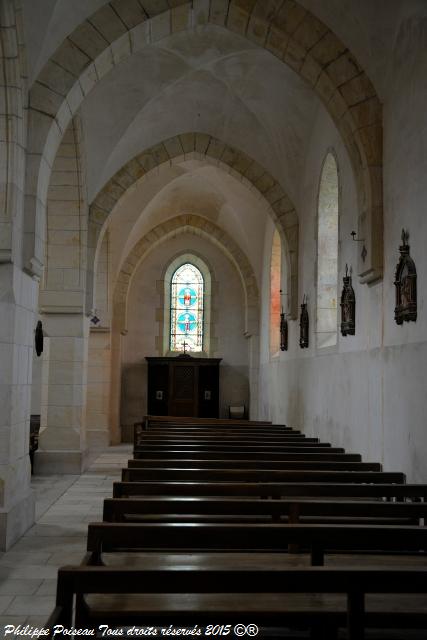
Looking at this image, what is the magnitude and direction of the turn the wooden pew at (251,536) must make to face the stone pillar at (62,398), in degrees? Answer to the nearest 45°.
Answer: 0° — it already faces it

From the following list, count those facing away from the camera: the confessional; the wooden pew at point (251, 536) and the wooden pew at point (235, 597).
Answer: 2

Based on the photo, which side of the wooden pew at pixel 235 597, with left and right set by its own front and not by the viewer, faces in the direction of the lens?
back

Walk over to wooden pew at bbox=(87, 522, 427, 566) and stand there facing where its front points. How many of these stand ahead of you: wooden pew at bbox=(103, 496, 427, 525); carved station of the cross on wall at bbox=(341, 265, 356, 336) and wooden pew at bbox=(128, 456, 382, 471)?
3

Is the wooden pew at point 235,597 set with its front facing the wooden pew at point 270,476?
yes

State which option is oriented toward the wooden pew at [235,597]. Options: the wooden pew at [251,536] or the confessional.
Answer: the confessional

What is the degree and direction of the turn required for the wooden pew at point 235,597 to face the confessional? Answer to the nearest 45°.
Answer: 0° — it already faces it

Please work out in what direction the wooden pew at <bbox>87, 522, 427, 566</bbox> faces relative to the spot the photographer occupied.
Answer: facing away from the viewer

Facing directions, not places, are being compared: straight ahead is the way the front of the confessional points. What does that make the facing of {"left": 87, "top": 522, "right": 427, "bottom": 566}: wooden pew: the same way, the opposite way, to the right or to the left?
the opposite way

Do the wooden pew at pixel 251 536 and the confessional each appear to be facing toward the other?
yes

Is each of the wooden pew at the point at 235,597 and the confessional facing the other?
yes
